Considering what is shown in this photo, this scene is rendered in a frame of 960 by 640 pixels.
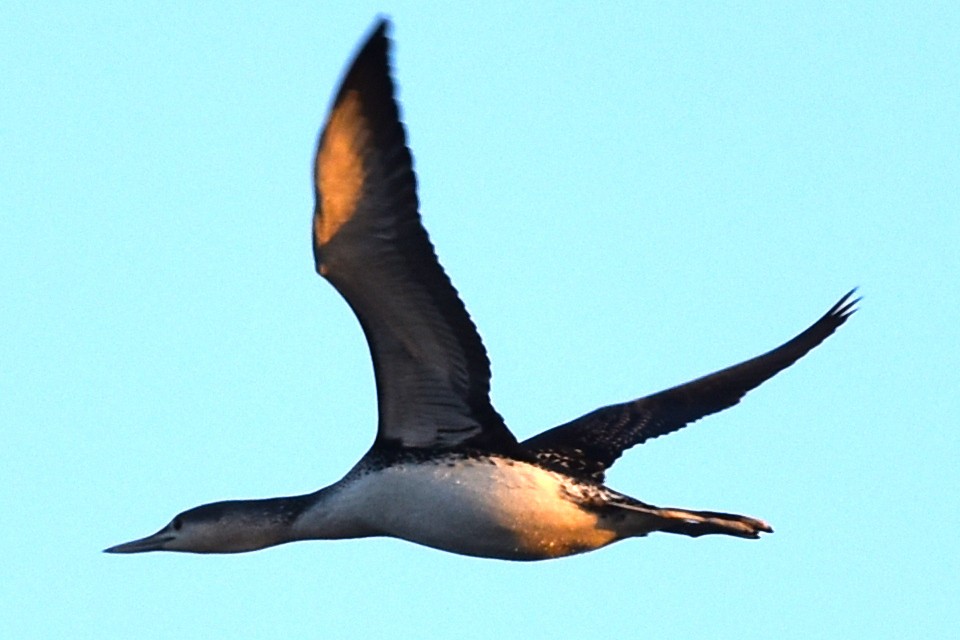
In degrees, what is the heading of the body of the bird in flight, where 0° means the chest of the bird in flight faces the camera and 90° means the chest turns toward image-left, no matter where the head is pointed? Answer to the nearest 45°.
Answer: approximately 90°
